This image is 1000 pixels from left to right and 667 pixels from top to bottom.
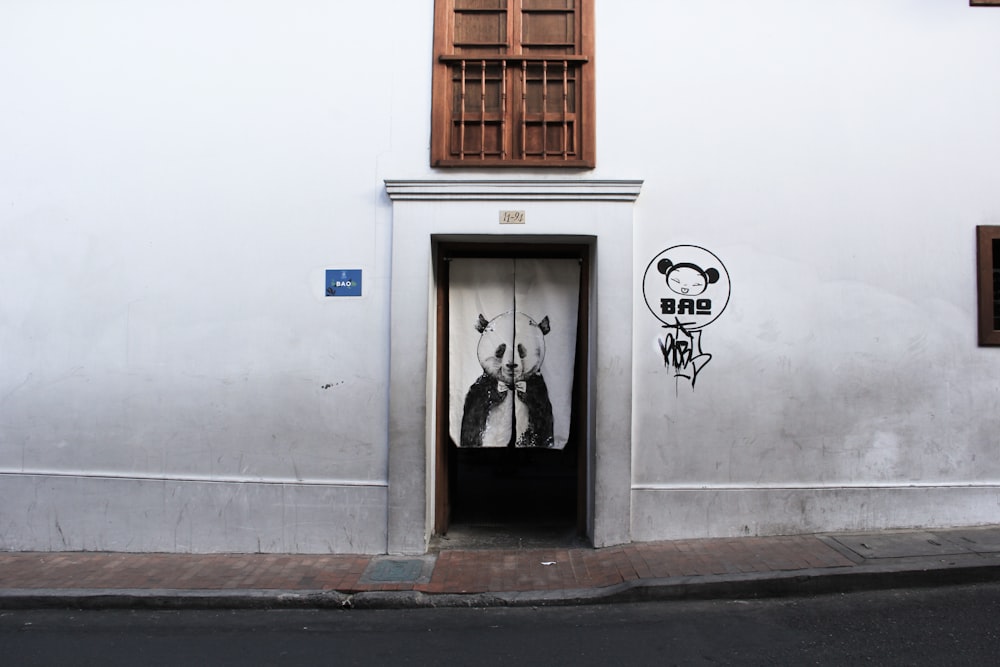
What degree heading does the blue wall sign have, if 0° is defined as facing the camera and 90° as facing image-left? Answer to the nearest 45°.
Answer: approximately 0°

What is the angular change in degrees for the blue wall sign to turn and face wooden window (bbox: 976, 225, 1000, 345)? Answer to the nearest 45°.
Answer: approximately 90° to its left

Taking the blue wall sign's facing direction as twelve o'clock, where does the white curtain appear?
The white curtain is roughly at 9 o'clock from the blue wall sign.
